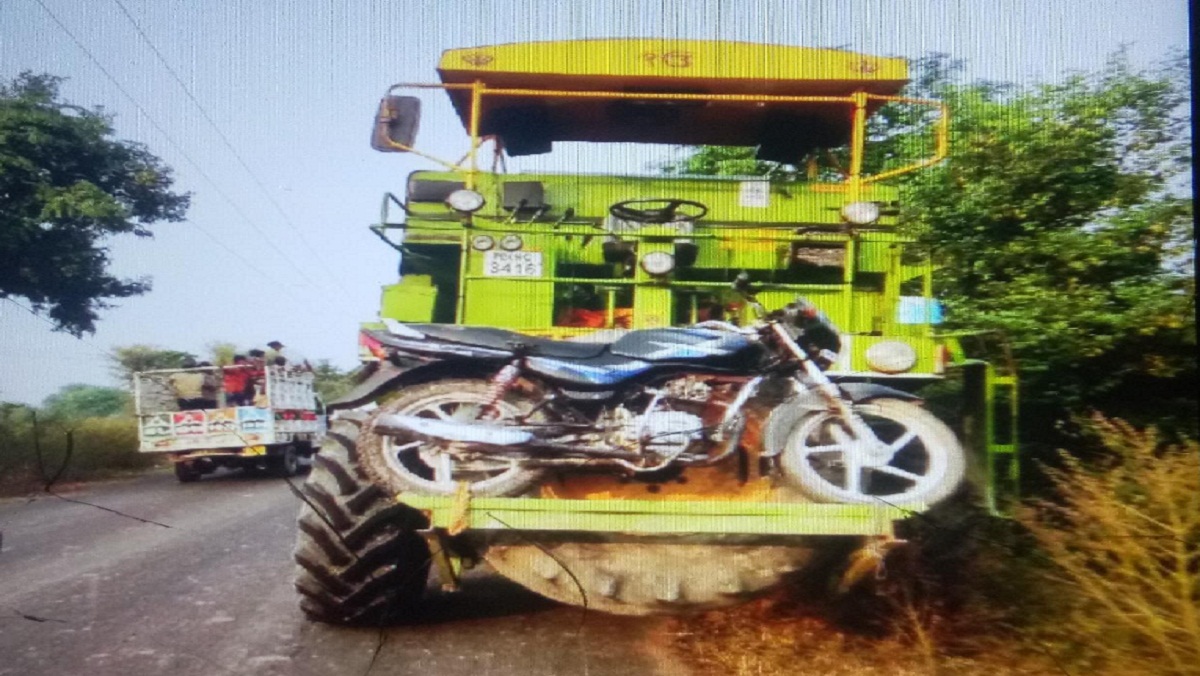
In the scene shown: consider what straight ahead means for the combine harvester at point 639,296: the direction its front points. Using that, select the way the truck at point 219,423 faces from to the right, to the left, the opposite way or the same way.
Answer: the opposite way

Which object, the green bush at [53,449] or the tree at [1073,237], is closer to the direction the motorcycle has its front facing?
the tree

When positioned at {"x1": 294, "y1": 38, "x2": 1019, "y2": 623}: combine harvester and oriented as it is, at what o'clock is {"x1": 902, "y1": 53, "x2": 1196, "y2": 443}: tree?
The tree is roughly at 9 o'clock from the combine harvester.

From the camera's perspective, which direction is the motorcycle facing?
to the viewer's right

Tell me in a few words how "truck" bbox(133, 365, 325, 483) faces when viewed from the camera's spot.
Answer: facing away from the viewer and to the right of the viewer

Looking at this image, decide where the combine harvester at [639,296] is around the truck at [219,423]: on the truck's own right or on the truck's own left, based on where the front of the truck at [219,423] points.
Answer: on the truck's own right

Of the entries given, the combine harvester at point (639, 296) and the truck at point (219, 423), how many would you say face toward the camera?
1

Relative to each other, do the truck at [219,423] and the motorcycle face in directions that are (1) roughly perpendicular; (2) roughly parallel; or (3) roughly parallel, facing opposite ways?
roughly perpendicular

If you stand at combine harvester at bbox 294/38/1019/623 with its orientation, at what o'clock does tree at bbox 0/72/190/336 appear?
The tree is roughly at 5 o'clock from the combine harvester.
